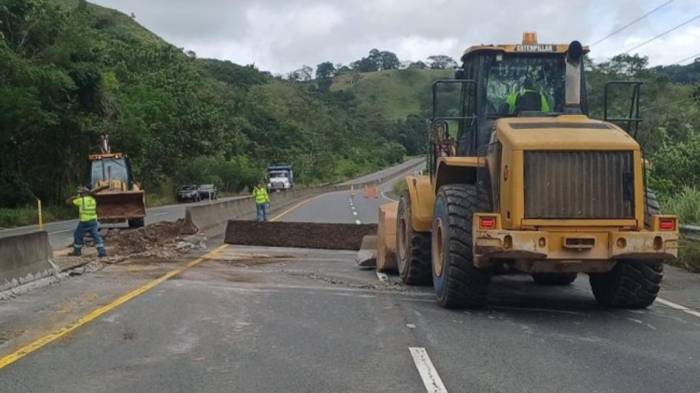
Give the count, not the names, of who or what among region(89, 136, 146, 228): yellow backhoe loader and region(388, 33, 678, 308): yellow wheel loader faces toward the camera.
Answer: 1

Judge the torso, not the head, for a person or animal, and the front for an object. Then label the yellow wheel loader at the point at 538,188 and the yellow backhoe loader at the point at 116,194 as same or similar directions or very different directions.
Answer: very different directions

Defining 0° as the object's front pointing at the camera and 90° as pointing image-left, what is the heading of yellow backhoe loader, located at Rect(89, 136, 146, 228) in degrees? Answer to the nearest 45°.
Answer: approximately 0°

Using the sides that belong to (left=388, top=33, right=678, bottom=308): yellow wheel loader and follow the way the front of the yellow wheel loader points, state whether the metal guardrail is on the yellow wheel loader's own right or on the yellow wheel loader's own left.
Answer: on the yellow wheel loader's own right

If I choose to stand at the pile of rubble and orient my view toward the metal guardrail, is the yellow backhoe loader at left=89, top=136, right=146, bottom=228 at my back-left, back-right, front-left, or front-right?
back-left

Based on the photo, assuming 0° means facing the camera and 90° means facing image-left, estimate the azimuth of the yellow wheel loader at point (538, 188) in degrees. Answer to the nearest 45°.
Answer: approximately 135°

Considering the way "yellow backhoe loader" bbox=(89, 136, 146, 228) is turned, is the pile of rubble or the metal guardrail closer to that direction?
the pile of rubble

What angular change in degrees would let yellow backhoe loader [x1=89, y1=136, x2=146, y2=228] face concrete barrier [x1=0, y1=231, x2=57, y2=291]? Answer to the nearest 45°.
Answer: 0° — it already faces it

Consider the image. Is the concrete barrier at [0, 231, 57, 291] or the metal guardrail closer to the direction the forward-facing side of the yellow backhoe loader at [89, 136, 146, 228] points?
the concrete barrier

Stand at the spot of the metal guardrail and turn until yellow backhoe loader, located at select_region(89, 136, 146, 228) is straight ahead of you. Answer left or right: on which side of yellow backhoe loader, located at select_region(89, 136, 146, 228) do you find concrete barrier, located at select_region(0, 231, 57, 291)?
left
